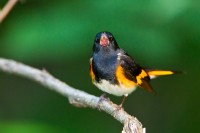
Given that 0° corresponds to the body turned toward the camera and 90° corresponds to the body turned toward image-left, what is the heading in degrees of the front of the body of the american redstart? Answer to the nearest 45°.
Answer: approximately 45°
